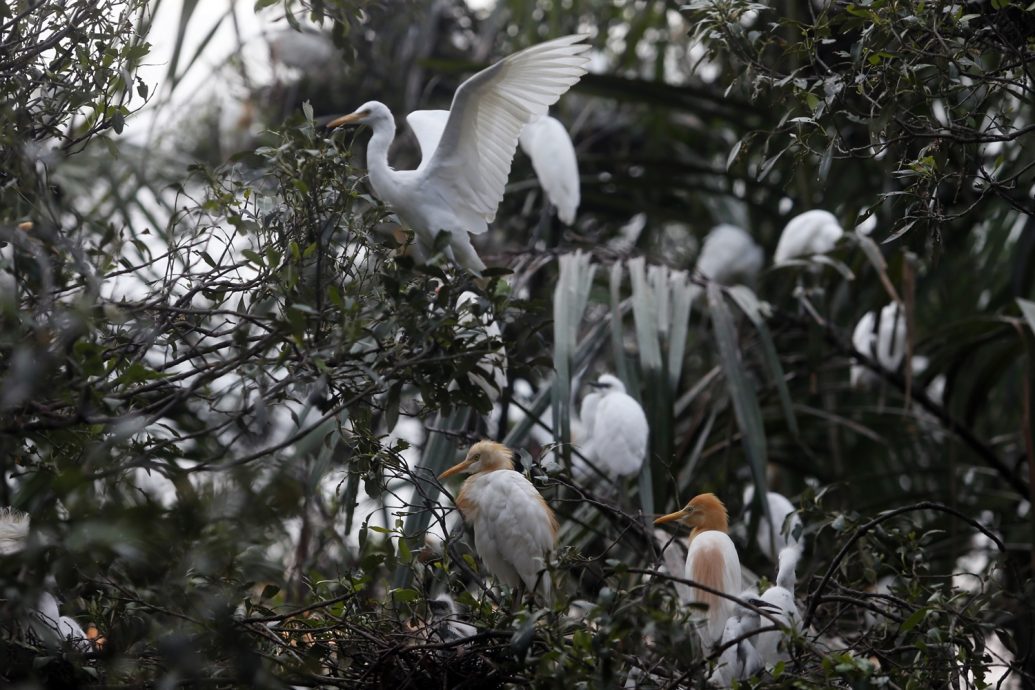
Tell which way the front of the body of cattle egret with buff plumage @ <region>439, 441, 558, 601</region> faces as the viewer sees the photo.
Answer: to the viewer's left

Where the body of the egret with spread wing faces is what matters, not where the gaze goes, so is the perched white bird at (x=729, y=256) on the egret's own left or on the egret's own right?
on the egret's own right

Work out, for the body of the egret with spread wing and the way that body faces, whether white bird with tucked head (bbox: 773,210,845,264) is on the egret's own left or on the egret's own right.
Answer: on the egret's own right

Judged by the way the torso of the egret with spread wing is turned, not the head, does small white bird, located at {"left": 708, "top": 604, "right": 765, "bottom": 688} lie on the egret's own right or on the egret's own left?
on the egret's own left

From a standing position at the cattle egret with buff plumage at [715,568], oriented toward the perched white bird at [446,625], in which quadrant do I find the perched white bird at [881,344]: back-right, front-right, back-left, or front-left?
back-right

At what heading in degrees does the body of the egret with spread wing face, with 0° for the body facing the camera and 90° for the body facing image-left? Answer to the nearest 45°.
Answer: approximately 90°

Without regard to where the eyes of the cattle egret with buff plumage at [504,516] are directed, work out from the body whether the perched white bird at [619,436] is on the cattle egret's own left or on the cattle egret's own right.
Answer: on the cattle egret's own right

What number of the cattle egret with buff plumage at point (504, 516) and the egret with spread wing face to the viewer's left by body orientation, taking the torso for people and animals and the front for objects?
2
